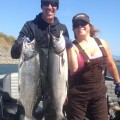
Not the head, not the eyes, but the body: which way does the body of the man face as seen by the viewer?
toward the camera

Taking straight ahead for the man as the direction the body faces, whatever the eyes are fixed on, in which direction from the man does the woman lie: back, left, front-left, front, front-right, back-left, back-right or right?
left
